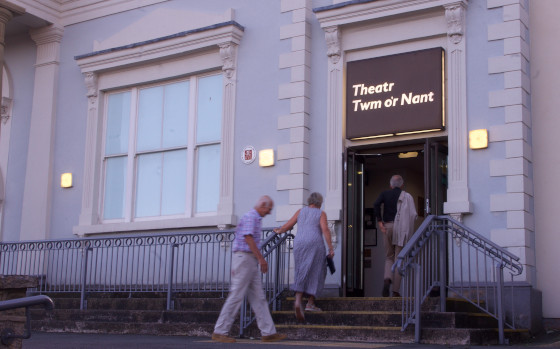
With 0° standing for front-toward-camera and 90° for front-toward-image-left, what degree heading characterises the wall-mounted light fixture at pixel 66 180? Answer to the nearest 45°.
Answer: approximately 0°

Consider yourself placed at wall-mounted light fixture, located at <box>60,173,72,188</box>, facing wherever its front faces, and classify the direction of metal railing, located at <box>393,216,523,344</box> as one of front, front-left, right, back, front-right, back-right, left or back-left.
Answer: front-left

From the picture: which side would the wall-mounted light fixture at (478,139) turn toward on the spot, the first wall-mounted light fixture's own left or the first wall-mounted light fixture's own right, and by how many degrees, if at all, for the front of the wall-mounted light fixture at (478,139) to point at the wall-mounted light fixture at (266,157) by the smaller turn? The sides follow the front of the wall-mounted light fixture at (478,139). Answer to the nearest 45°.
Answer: approximately 90° to the first wall-mounted light fixture's own right

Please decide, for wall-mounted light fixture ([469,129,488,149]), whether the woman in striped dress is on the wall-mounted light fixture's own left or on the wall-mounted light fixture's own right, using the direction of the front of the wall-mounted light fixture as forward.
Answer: on the wall-mounted light fixture's own right

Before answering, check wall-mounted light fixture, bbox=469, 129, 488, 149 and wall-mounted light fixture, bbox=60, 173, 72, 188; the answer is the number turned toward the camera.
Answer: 2

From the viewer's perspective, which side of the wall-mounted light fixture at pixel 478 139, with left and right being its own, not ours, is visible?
front

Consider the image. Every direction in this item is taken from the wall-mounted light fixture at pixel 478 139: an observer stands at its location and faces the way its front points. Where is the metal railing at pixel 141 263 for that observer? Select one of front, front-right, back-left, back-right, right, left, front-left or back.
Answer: right

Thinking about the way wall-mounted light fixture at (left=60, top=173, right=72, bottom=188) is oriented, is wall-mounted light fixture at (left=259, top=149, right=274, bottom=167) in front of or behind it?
in front
